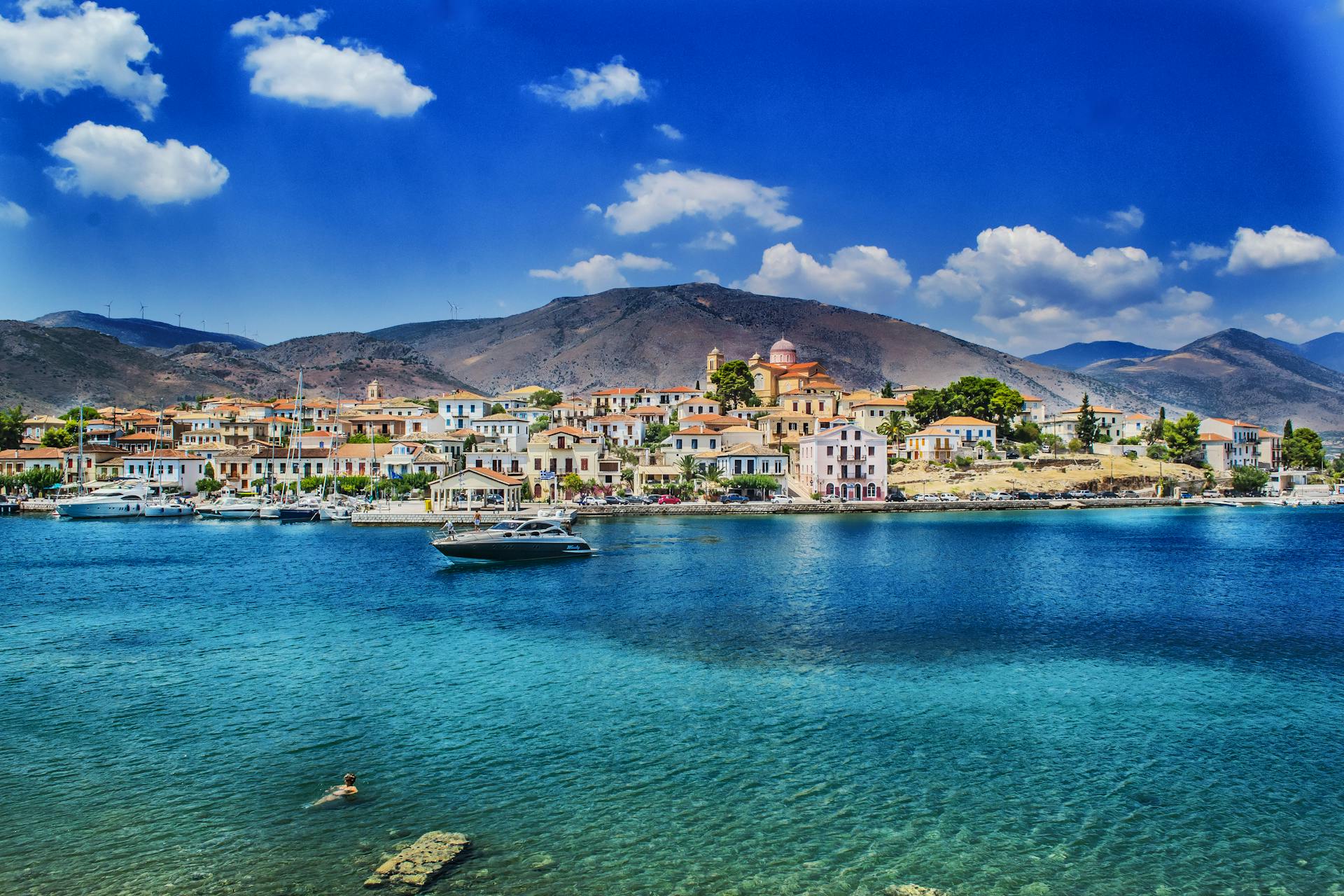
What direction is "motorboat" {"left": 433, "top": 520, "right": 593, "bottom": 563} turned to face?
to the viewer's left

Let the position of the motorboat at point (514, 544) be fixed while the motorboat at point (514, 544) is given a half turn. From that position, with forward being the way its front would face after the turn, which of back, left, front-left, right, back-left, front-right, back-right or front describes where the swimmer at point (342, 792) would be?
right
